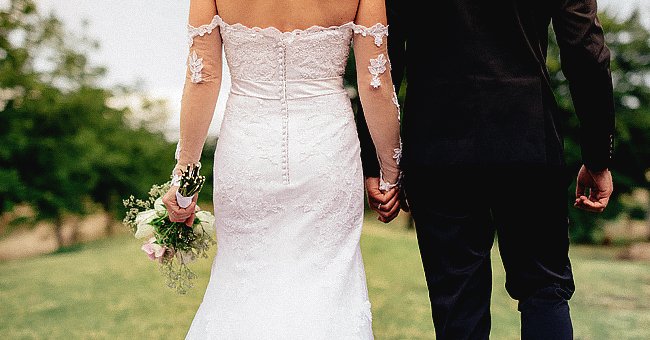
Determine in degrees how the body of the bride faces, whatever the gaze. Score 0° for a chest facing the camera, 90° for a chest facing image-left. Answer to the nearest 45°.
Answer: approximately 180°

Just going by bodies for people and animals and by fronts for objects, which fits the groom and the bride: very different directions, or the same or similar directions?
same or similar directions

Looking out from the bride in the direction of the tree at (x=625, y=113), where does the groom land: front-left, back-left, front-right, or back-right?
front-right

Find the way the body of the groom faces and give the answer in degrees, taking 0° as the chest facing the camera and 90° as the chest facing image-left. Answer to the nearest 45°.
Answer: approximately 180°

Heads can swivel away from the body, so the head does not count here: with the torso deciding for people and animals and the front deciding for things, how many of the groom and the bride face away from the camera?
2

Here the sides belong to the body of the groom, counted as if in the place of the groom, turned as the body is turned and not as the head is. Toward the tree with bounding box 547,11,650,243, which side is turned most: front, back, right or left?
front

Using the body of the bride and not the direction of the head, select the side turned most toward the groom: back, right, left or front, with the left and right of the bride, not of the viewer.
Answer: right

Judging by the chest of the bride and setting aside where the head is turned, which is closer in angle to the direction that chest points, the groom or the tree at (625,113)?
the tree

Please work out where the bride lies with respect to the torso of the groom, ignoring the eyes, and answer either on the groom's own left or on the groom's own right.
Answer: on the groom's own left

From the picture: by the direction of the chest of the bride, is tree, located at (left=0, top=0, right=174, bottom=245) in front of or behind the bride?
in front

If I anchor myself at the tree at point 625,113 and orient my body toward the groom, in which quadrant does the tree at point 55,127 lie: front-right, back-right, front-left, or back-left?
front-right

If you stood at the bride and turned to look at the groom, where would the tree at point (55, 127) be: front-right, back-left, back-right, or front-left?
back-left

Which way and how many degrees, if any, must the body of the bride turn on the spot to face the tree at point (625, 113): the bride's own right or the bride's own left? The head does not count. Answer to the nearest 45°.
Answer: approximately 45° to the bride's own right

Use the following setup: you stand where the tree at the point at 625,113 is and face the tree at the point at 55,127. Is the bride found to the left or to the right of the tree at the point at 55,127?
left
